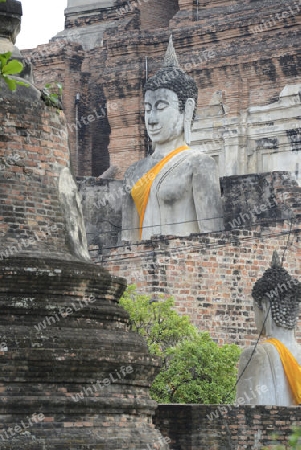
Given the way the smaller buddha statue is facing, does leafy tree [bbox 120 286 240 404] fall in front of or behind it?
in front

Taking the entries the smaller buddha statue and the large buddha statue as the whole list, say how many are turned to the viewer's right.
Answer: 0

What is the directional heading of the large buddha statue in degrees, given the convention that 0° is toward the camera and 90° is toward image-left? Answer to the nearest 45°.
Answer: approximately 45°
